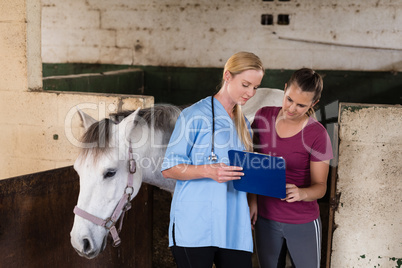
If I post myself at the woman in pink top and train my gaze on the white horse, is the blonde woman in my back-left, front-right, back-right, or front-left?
front-left

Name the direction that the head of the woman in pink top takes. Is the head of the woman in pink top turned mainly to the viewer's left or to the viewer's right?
to the viewer's left

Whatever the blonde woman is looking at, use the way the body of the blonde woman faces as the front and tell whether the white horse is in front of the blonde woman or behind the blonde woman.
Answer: behind

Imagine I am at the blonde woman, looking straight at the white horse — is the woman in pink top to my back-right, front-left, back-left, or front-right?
back-right

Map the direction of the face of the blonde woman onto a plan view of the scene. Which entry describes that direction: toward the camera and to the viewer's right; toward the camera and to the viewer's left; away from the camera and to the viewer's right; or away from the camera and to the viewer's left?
toward the camera and to the viewer's right

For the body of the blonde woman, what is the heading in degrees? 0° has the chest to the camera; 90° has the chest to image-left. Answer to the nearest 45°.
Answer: approximately 315°

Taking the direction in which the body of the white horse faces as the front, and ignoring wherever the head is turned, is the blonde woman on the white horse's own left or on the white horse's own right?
on the white horse's own left

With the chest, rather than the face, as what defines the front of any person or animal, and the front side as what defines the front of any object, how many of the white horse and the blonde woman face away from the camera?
0

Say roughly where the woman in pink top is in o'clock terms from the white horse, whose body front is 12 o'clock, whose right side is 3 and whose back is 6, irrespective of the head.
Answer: The woman in pink top is roughly at 8 o'clock from the white horse.

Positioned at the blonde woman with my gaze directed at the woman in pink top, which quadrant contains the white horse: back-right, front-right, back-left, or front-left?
back-left

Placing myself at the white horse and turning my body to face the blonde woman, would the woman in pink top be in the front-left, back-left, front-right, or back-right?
front-left

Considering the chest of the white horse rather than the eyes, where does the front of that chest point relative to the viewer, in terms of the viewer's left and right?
facing the viewer and to the left of the viewer
